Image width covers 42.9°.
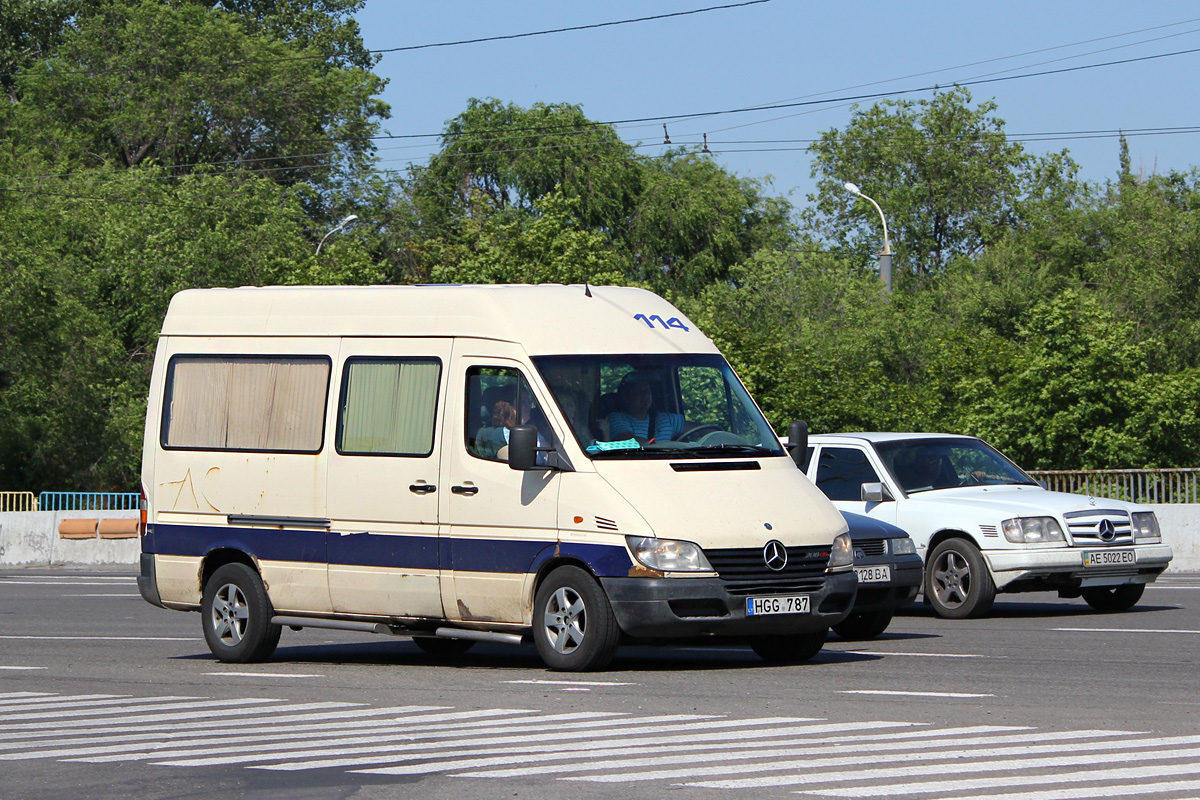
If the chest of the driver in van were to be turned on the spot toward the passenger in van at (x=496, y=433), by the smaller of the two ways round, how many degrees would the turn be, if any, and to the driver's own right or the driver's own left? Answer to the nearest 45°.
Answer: approximately 135° to the driver's own right

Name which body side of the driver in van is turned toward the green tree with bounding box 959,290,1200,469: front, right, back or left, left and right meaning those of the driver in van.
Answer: left

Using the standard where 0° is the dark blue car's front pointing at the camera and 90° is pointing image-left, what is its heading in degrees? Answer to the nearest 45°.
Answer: approximately 315°

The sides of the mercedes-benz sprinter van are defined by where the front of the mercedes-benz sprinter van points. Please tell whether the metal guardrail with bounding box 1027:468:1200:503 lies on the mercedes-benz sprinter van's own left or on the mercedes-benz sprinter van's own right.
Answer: on the mercedes-benz sprinter van's own left

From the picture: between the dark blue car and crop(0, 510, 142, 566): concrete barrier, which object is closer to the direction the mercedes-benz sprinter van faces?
the dark blue car

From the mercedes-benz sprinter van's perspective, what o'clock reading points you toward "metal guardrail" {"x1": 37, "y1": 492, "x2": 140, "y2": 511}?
The metal guardrail is roughly at 7 o'clock from the mercedes-benz sprinter van.

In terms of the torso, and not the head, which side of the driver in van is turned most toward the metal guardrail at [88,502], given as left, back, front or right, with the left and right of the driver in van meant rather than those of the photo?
back
